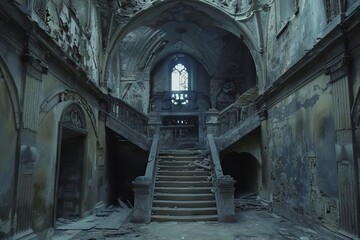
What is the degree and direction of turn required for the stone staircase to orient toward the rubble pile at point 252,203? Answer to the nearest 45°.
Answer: approximately 135° to its left

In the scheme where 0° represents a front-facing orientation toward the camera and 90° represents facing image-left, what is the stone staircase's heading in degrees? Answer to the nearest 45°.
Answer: approximately 0°
